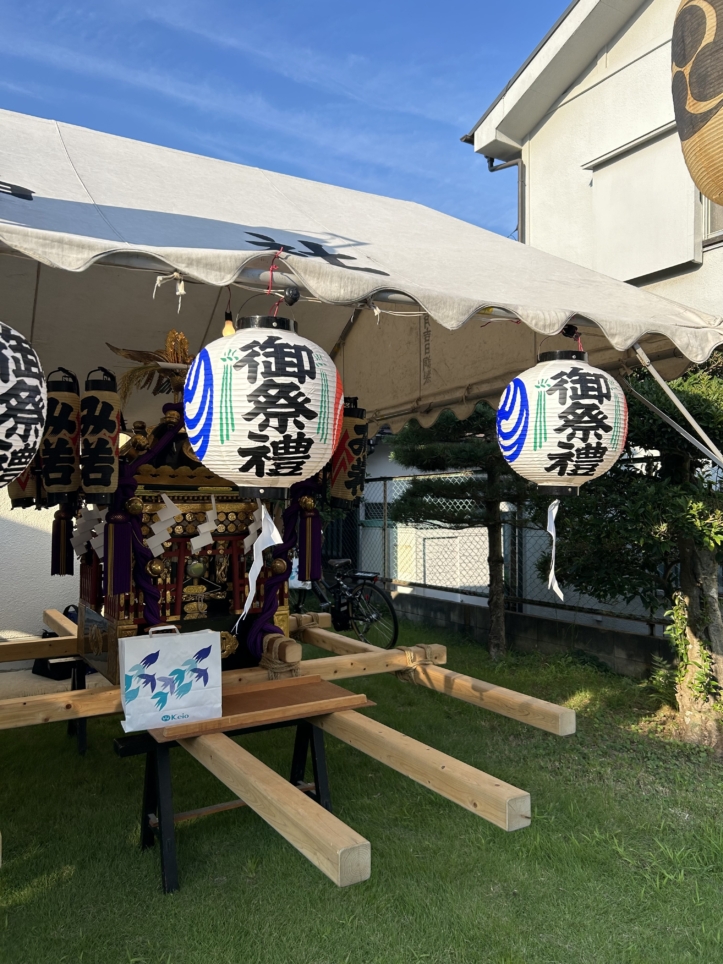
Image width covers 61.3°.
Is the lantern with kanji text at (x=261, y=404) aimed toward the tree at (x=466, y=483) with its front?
no

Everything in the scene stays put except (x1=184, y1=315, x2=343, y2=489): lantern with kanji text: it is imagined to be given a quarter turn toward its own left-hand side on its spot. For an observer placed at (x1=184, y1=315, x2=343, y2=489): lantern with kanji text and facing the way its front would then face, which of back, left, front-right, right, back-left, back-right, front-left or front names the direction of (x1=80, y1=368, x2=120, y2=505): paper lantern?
back-left

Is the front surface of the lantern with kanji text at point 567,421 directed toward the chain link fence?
no

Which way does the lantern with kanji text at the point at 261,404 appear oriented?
toward the camera

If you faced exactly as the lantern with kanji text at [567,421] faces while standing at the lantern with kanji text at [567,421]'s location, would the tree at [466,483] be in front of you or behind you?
behind

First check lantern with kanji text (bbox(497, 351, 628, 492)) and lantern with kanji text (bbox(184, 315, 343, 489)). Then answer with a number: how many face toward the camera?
2

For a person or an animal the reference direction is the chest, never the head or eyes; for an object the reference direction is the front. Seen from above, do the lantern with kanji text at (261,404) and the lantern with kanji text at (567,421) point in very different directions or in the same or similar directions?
same or similar directions

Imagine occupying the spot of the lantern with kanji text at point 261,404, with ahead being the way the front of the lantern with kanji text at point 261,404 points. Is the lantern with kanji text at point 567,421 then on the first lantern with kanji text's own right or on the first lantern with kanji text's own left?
on the first lantern with kanji text's own left

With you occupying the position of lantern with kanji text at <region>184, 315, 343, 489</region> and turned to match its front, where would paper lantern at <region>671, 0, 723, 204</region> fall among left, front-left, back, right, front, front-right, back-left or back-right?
left

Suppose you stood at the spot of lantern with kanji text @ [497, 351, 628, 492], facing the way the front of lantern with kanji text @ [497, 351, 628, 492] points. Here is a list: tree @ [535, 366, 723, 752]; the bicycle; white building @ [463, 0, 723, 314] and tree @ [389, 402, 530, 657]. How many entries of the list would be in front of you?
0

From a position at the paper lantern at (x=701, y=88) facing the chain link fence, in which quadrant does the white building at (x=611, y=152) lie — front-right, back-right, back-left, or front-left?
front-right

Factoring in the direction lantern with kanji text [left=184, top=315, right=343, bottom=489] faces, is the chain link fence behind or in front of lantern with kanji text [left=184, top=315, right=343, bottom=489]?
behind

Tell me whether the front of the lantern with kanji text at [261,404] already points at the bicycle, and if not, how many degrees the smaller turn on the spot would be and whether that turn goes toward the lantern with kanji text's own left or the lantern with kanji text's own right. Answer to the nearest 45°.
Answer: approximately 180°

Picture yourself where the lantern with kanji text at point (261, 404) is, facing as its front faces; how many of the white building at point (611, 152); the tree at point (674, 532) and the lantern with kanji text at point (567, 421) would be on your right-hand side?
0

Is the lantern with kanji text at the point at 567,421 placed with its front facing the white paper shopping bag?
no
